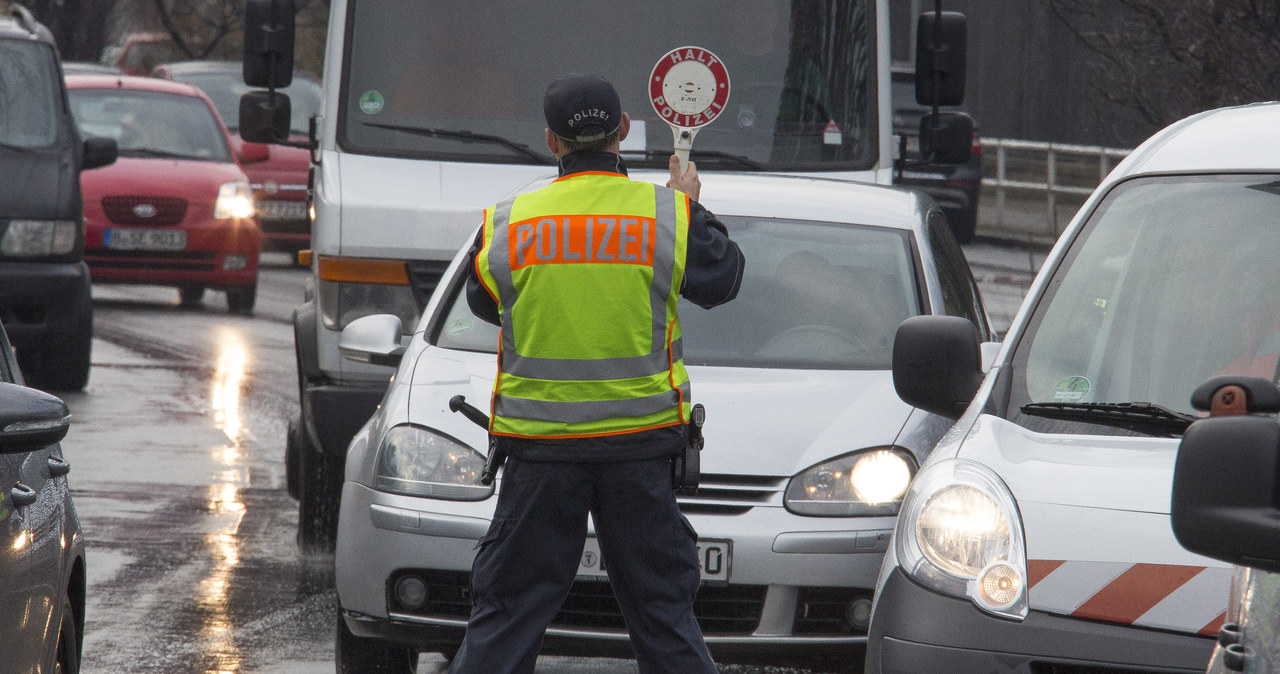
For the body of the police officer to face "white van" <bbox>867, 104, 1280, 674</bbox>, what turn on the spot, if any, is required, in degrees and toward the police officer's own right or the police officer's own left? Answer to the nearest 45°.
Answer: approximately 45° to the police officer's own right

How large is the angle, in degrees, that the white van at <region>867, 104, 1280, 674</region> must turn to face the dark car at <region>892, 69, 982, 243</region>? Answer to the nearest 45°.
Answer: approximately 180°

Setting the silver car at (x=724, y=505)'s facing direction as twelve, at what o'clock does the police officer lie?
The police officer is roughly at 1 o'clock from the silver car.

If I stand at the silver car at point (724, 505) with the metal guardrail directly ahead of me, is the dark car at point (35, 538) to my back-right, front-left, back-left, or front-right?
back-left

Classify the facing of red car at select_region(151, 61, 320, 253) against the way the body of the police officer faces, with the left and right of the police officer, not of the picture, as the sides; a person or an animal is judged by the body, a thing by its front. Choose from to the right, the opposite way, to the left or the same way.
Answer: the opposite way

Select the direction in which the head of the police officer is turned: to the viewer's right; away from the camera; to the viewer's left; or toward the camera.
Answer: away from the camera

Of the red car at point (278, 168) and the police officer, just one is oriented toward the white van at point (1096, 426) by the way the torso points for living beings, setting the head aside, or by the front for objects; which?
the red car

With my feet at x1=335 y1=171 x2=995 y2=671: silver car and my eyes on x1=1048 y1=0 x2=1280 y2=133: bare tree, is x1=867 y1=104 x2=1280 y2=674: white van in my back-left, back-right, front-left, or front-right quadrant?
back-right

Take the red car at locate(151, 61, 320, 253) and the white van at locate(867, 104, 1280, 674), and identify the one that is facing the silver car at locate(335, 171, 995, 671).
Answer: the red car

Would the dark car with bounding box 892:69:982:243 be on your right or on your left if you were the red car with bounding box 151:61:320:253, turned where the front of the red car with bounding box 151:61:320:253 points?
on your left

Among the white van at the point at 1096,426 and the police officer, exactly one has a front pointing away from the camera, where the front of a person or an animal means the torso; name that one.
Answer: the police officer

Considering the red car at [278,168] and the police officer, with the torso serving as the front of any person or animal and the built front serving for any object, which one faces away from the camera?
the police officer

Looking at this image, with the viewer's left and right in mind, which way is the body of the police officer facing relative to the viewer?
facing away from the viewer

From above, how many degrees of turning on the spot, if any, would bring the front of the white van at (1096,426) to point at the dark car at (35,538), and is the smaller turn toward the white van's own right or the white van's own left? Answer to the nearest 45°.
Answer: approximately 90° to the white van's own right

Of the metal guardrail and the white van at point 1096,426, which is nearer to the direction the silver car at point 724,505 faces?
the white van
